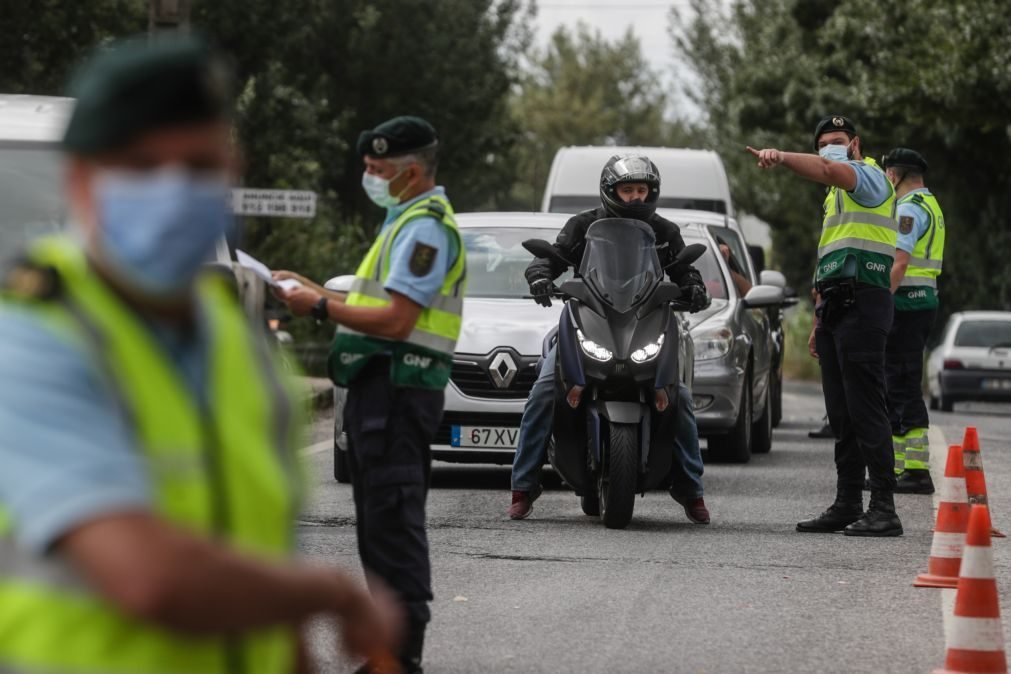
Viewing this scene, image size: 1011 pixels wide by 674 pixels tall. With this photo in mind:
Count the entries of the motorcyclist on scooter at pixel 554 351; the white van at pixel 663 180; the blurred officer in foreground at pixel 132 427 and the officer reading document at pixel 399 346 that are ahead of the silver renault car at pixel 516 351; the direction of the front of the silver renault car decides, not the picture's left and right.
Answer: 3

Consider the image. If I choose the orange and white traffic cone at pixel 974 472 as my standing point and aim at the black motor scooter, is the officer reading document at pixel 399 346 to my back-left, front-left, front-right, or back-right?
front-left

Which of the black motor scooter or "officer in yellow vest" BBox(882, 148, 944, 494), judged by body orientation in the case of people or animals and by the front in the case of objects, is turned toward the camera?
the black motor scooter

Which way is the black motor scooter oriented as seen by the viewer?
toward the camera

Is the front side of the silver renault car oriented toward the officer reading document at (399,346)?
yes

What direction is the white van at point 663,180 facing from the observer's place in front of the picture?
facing the viewer

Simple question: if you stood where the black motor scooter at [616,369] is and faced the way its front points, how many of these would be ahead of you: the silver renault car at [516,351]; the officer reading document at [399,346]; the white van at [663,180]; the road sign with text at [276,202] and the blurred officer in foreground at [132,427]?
2

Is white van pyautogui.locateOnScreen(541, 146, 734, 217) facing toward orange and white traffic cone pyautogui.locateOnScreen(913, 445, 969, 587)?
yes

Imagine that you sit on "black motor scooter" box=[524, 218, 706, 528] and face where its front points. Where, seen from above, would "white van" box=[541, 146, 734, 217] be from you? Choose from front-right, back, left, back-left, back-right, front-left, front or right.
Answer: back

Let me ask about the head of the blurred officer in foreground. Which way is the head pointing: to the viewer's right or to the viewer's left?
to the viewer's right

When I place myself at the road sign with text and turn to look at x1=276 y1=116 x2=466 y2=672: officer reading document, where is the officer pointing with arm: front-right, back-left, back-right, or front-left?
front-left

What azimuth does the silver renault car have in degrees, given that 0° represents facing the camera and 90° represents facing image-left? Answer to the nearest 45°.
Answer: approximately 0°

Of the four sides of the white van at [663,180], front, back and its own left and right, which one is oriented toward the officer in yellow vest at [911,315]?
front

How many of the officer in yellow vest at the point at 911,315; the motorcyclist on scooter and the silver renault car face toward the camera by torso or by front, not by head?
2

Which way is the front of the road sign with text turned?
toward the camera

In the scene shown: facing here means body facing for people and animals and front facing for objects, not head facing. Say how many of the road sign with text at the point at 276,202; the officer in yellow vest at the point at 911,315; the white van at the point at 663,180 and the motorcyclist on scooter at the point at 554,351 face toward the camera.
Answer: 3

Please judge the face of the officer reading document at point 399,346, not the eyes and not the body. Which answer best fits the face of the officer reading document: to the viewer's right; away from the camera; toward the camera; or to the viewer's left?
to the viewer's left
